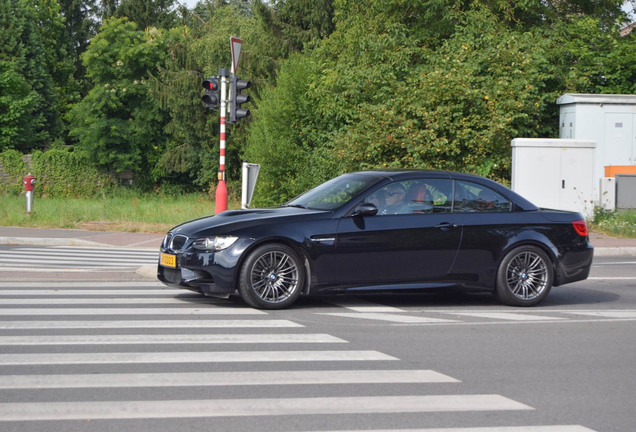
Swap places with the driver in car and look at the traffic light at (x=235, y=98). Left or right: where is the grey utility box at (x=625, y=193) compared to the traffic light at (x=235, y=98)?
right

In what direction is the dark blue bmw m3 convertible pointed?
to the viewer's left

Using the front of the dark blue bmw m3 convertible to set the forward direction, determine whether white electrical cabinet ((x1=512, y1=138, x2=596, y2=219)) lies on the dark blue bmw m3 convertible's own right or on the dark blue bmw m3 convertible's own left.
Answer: on the dark blue bmw m3 convertible's own right

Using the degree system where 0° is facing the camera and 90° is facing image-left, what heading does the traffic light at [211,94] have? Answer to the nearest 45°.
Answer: approximately 45°

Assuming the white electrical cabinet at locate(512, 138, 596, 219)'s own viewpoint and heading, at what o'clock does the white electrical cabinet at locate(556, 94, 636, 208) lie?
the white electrical cabinet at locate(556, 94, 636, 208) is roughly at 7 o'clock from the white electrical cabinet at locate(512, 138, 596, 219).

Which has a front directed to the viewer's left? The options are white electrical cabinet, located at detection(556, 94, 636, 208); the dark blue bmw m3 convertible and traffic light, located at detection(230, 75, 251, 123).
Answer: the dark blue bmw m3 convertible
